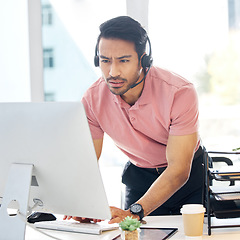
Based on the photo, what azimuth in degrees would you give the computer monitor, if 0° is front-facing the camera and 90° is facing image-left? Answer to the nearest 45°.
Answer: approximately 225°

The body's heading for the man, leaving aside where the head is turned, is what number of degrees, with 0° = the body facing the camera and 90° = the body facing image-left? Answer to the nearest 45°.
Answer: approximately 45°

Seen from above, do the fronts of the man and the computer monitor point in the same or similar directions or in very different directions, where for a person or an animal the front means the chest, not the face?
very different directions

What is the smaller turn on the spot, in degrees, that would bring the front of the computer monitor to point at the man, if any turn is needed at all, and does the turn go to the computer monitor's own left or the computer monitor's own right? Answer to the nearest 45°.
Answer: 0° — it already faces them

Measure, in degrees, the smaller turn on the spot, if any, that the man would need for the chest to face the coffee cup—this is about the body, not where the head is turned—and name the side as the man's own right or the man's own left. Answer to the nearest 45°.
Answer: approximately 45° to the man's own left
